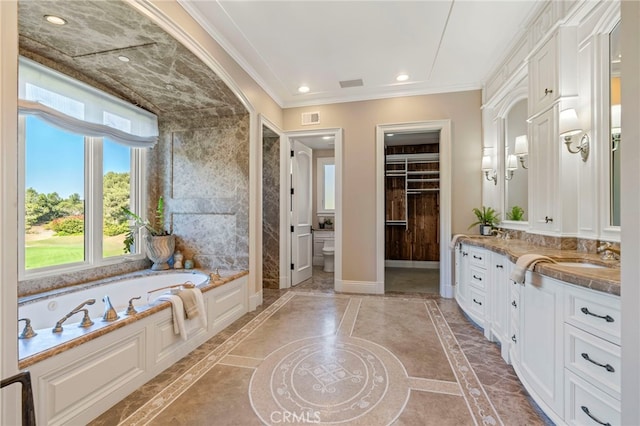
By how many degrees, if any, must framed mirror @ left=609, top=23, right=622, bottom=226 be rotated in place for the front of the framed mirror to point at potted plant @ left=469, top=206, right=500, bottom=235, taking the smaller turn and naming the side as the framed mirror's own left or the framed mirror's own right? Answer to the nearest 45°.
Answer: approximately 45° to the framed mirror's own right

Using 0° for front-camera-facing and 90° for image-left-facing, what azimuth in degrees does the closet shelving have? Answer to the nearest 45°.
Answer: approximately 0°

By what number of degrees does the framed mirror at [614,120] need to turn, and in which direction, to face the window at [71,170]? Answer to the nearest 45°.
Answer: approximately 45° to its left

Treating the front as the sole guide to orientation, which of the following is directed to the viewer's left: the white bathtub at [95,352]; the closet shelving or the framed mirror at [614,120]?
the framed mirror

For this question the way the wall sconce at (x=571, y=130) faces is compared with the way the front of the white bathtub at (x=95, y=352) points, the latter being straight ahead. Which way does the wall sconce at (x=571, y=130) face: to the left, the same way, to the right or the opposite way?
the opposite way

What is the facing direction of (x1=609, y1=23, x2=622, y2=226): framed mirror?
to the viewer's left

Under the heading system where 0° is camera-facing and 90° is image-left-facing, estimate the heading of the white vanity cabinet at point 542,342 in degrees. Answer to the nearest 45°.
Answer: approximately 45°

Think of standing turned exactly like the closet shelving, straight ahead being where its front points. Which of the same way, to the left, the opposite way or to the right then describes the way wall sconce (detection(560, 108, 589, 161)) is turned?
to the right

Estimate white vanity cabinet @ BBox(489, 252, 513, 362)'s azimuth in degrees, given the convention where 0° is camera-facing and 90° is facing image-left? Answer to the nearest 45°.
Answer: approximately 90°
